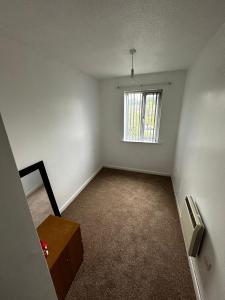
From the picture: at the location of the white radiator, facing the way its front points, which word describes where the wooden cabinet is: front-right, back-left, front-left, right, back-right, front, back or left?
front-left

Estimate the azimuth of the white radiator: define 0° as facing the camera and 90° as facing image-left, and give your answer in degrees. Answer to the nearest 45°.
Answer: approximately 90°

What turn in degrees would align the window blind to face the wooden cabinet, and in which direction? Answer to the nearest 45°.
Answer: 0° — it already faces it

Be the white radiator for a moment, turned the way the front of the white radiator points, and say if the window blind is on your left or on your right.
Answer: on your right

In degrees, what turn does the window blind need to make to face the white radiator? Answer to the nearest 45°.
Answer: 0° — it already faces it

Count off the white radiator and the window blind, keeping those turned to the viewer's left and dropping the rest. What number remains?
1
